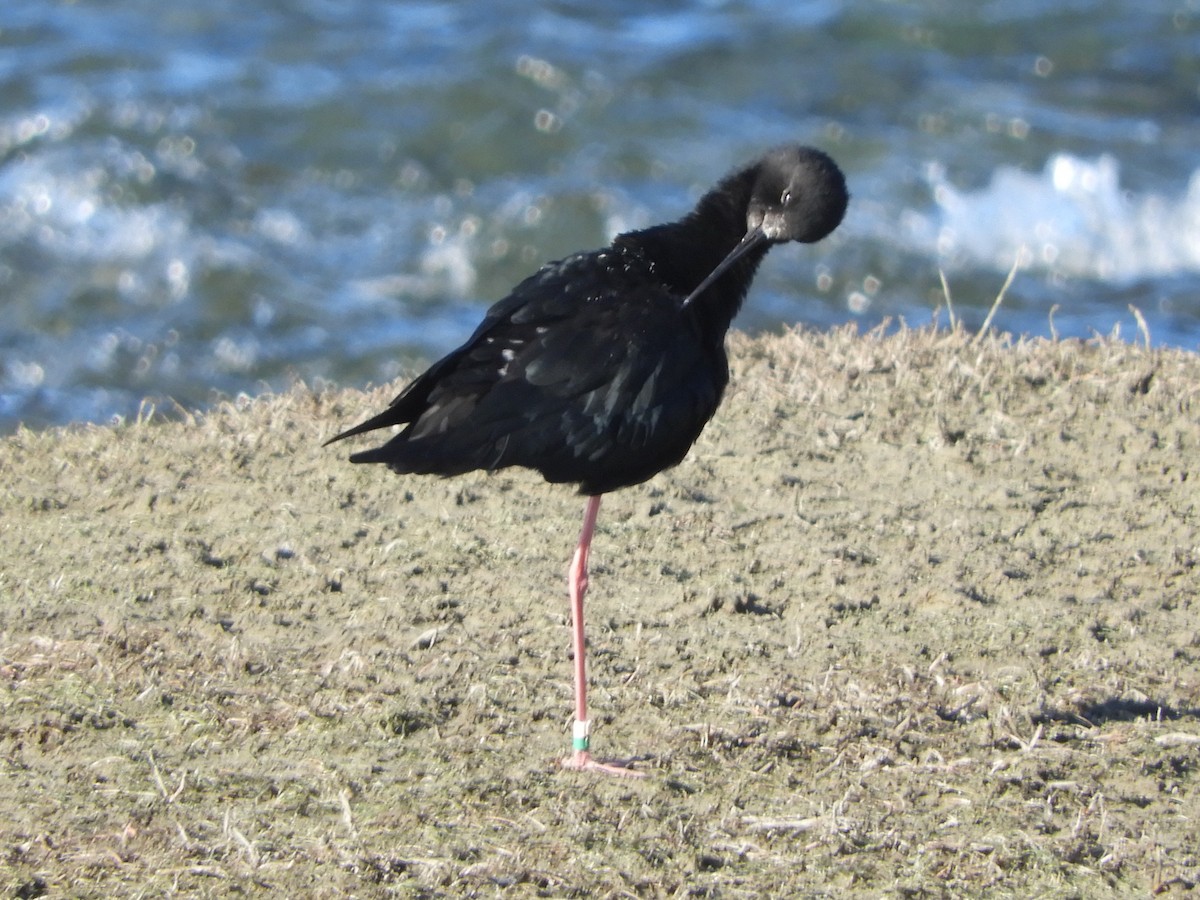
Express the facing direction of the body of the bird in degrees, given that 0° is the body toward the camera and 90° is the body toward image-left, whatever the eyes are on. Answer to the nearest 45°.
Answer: approximately 270°
